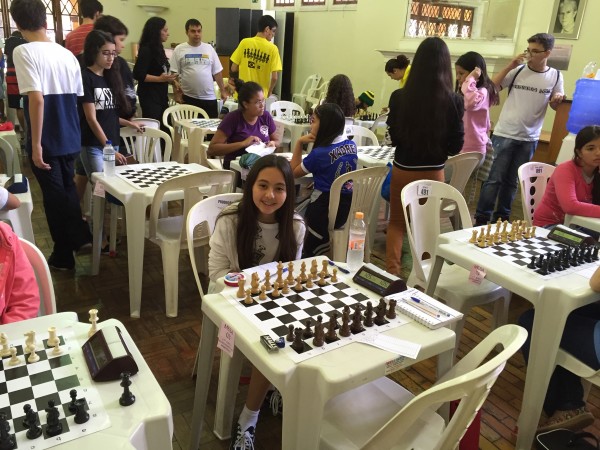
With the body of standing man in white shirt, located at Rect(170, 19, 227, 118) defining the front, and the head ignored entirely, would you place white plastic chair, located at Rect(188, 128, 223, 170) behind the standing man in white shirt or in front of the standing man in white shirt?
in front

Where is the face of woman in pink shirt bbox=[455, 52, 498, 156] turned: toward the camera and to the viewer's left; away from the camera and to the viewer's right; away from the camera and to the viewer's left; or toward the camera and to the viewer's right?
toward the camera and to the viewer's left

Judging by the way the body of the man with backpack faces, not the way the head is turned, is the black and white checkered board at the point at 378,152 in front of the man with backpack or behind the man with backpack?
in front

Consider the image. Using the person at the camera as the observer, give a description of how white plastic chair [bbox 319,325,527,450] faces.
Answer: facing away from the viewer and to the left of the viewer

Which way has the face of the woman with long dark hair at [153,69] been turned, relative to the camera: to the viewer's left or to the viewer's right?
to the viewer's right

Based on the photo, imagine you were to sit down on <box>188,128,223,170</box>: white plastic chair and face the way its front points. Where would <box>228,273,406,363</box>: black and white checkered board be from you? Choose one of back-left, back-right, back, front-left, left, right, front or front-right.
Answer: front-right

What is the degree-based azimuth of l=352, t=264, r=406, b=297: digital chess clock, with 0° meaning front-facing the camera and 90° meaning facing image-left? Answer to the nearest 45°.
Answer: approximately 45°

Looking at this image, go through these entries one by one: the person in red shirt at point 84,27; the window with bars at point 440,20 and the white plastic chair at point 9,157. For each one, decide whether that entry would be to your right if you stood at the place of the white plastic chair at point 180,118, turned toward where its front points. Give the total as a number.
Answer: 2

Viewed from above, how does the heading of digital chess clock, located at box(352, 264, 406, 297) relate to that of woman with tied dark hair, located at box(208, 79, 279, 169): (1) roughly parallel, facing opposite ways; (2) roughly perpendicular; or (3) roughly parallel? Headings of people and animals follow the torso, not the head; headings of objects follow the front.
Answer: roughly perpendicular

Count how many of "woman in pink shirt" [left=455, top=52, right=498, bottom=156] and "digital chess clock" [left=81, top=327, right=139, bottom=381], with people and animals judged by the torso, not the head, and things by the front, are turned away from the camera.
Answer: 0

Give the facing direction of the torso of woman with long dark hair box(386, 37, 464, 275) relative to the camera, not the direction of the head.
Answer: away from the camera
